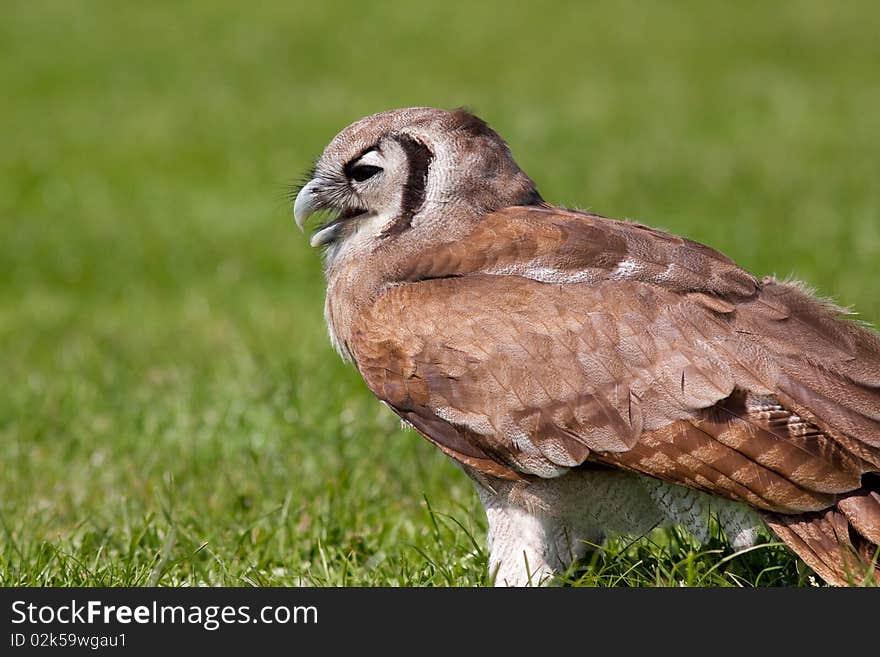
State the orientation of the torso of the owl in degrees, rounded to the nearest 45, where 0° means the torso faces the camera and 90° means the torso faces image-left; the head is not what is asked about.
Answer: approximately 90°
